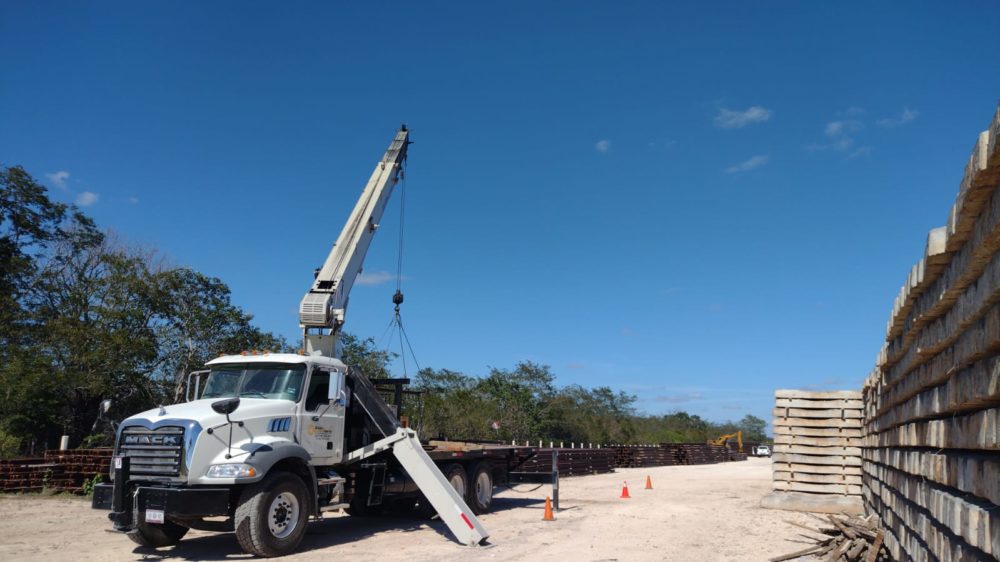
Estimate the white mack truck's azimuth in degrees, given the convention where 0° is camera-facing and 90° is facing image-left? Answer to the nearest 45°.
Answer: approximately 45°
